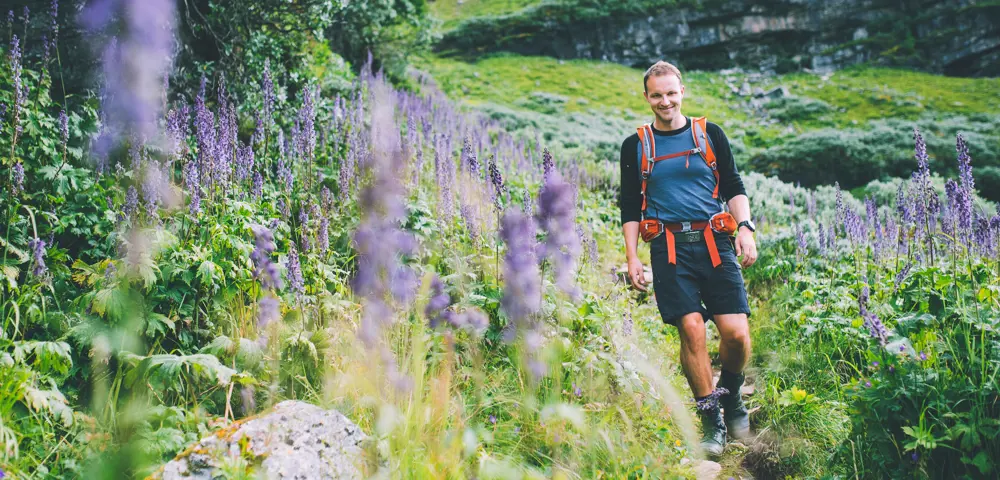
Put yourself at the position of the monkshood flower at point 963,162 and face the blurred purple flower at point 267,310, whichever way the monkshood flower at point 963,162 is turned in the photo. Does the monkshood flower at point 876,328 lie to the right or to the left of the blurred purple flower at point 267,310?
left

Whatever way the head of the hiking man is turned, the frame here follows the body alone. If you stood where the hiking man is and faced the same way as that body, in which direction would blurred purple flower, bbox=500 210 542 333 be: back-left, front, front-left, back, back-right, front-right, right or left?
front-right

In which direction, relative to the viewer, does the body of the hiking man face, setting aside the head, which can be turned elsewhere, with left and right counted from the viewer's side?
facing the viewer

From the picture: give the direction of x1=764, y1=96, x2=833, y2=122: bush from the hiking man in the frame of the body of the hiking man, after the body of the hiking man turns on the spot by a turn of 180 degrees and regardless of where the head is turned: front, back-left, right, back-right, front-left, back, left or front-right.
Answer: front

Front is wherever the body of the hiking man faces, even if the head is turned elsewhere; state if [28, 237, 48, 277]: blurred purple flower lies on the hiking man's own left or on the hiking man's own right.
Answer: on the hiking man's own right

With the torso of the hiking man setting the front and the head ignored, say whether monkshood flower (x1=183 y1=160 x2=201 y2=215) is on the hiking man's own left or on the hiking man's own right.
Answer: on the hiking man's own right

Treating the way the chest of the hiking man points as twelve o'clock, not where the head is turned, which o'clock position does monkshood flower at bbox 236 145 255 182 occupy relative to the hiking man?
The monkshood flower is roughly at 3 o'clock from the hiking man.

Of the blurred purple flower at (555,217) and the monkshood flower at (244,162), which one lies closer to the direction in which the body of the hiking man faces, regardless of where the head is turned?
the blurred purple flower
